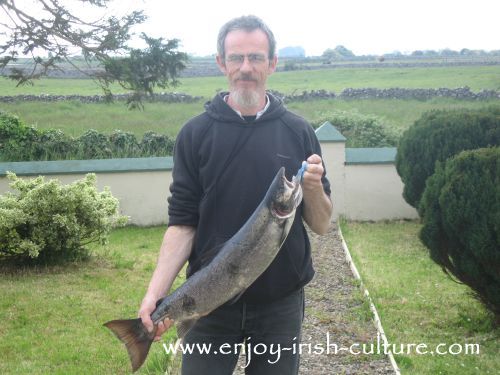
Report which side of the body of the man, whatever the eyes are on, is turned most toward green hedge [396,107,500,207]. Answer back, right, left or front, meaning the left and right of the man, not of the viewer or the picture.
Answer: back

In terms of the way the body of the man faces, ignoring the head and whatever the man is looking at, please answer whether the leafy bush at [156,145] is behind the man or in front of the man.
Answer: behind

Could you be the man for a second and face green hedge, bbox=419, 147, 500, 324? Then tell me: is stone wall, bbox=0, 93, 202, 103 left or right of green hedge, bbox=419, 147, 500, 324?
left

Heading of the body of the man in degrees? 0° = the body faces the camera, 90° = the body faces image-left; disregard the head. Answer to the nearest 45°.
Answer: approximately 0°

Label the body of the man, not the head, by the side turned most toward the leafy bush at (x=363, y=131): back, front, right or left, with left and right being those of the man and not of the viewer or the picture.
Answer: back

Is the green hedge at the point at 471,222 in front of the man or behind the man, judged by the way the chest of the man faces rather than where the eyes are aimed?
behind

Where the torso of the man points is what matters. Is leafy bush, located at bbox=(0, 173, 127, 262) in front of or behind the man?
behind

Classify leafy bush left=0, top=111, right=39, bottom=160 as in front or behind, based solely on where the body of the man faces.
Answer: behind

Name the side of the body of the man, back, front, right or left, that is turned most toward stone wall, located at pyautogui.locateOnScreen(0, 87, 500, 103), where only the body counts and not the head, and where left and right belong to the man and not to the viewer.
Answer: back
